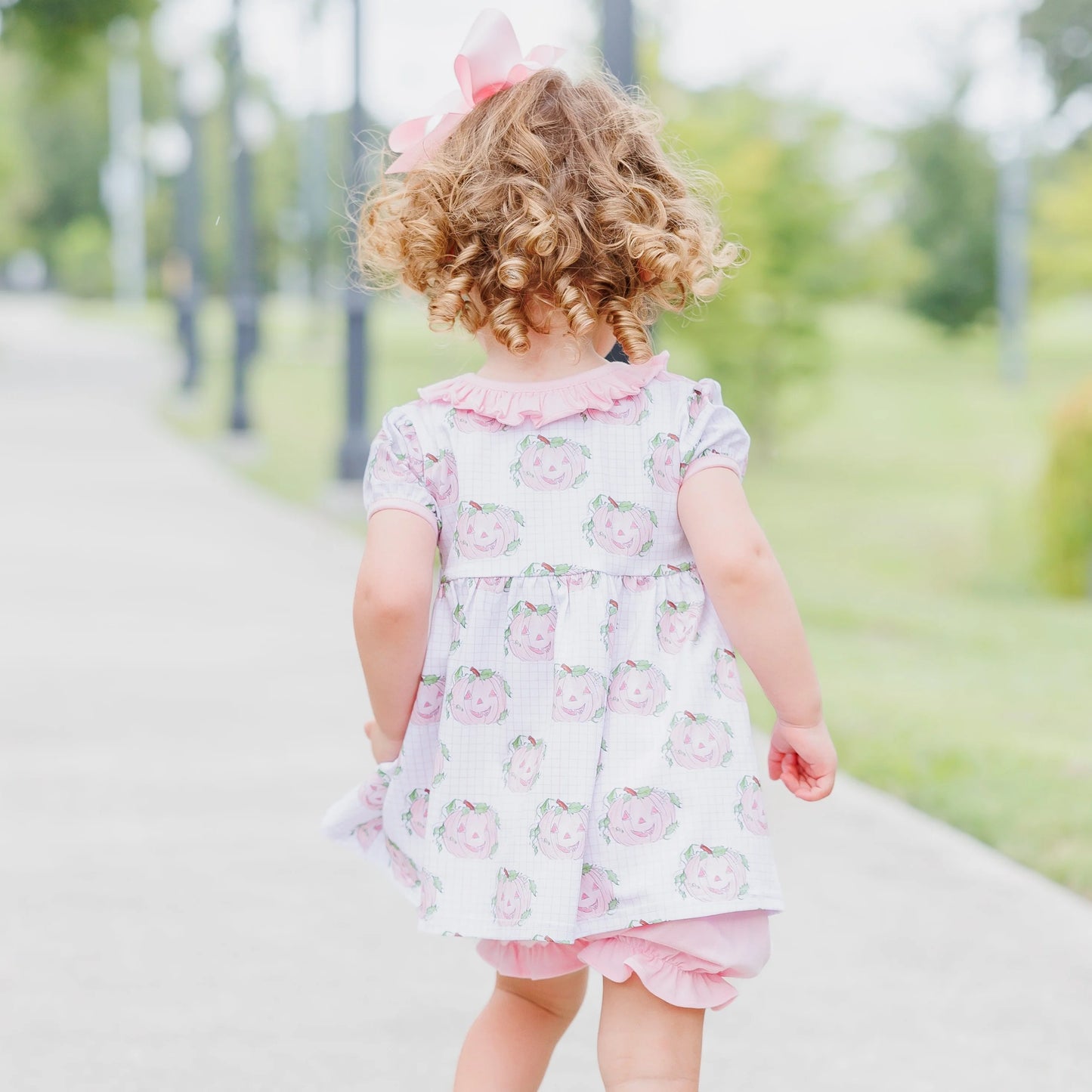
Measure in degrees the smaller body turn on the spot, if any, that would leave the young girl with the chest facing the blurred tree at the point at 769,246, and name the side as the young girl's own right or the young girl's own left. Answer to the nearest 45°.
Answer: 0° — they already face it

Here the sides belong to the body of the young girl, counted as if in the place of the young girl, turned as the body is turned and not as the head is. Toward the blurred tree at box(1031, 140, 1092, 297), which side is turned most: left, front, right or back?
front

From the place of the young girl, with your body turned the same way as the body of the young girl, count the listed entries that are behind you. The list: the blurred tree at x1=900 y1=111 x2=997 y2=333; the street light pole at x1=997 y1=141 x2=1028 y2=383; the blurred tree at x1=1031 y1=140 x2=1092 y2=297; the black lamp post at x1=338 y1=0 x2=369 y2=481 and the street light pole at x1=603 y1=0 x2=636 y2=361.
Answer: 0

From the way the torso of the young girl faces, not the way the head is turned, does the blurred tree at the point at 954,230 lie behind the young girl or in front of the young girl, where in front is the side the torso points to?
in front

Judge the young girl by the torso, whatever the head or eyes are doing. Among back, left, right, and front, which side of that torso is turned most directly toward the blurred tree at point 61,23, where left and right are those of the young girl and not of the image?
front

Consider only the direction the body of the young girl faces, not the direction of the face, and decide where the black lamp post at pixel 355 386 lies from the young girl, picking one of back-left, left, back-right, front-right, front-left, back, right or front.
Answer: front

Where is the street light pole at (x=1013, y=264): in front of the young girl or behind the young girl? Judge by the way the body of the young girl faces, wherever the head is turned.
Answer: in front

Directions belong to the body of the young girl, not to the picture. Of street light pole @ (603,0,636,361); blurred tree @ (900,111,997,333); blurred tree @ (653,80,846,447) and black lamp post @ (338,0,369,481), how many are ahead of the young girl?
4

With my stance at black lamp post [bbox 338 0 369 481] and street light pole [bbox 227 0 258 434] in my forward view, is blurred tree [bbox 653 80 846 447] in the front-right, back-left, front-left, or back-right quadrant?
front-right

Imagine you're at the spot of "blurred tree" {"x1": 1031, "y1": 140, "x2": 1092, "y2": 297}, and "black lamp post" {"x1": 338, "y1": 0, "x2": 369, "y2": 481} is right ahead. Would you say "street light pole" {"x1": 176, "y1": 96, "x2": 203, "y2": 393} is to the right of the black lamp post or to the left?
right

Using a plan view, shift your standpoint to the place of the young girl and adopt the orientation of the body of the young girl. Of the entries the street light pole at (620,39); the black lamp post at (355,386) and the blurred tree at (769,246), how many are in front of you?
3

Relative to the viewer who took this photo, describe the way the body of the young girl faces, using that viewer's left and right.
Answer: facing away from the viewer

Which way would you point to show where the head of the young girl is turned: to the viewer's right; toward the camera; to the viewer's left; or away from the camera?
away from the camera

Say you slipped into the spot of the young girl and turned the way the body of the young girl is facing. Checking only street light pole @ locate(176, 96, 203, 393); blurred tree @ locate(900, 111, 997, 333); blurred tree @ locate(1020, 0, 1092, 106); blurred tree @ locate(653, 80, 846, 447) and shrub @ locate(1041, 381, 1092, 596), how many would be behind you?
0

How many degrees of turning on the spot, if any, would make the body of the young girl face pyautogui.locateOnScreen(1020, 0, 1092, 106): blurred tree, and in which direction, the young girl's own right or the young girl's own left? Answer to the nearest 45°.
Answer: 0° — they already face it
